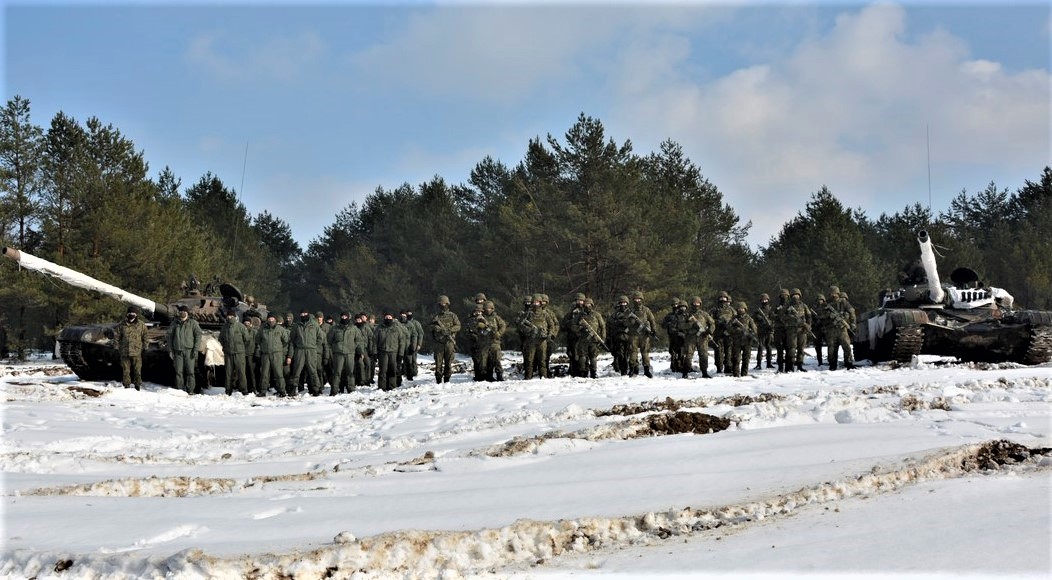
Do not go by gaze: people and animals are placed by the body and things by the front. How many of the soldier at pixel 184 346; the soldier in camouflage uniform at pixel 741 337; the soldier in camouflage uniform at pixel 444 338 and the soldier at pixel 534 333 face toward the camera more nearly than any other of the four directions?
4

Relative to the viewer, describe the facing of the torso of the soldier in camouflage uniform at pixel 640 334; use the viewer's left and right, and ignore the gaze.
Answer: facing the viewer

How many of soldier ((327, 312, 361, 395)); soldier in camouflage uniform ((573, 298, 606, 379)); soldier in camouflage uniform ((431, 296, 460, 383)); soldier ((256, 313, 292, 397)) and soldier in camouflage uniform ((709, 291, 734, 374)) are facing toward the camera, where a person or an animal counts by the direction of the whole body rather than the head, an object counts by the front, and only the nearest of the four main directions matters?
5

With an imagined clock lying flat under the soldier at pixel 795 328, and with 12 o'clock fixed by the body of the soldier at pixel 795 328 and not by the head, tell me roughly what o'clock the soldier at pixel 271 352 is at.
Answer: the soldier at pixel 271 352 is roughly at 2 o'clock from the soldier at pixel 795 328.

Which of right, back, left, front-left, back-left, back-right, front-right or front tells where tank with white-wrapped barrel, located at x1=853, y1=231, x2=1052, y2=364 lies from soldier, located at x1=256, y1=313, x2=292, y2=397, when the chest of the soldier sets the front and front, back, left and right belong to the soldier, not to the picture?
left

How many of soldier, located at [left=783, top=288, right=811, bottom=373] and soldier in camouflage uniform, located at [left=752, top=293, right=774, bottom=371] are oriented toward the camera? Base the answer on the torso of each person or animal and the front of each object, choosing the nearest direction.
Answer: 2

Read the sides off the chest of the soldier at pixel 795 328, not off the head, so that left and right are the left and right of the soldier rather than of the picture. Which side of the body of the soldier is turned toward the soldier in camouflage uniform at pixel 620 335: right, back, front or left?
right

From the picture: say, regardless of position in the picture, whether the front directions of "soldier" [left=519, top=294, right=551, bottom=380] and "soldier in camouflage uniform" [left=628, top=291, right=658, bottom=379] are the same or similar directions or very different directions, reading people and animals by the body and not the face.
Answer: same or similar directions

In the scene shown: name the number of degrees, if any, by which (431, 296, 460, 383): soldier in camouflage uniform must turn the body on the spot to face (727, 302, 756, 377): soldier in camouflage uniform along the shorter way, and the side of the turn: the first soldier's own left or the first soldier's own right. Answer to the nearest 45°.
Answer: approximately 90° to the first soldier's own left

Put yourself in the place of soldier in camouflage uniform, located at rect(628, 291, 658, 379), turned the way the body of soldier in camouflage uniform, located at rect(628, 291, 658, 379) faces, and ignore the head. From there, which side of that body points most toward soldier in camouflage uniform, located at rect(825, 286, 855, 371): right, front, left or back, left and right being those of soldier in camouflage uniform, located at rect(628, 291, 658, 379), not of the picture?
left

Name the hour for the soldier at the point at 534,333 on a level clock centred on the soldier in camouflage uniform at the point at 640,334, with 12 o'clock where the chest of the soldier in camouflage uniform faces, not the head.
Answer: The soldier is roughly at 3 o'clock from the soldier in camouflage uniform.

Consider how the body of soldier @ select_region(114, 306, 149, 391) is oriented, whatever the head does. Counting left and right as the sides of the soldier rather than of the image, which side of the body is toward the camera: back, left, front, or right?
front

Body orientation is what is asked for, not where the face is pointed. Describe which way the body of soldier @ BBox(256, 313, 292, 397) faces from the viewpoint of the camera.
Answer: toward the camera
